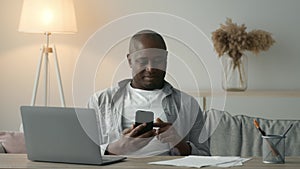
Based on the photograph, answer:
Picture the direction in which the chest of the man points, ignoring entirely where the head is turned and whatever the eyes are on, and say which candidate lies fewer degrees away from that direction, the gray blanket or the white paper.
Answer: the white paper

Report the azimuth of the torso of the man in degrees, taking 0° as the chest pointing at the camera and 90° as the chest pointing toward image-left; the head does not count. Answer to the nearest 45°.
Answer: approximately 0°

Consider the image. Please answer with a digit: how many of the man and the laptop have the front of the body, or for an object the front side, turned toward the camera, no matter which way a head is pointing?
1

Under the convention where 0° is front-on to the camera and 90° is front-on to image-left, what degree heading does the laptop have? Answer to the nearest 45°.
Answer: approximately 225°

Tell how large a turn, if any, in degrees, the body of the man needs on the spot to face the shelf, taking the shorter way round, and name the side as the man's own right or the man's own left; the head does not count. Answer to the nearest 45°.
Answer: approximately 135° to the man's own left

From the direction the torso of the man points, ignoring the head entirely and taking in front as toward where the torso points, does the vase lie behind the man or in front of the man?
behind

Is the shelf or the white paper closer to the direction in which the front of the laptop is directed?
the shelf

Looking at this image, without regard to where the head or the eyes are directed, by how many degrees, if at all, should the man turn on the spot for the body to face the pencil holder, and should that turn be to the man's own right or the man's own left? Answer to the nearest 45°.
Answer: approximately 45° to the man's own left

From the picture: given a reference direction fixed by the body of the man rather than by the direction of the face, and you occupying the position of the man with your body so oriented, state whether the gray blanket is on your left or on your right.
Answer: on your left
